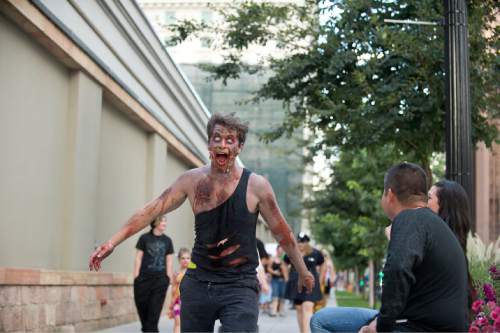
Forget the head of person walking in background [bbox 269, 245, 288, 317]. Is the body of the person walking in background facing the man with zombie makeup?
yes

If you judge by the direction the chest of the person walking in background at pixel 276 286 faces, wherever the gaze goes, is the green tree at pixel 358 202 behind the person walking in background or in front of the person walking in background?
behind

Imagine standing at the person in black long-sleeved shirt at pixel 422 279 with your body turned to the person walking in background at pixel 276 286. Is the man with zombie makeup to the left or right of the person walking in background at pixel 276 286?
left

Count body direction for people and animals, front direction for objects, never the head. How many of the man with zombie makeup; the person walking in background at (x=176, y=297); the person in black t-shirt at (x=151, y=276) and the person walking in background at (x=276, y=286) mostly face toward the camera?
4

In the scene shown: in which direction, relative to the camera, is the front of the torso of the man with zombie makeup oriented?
toward the camera

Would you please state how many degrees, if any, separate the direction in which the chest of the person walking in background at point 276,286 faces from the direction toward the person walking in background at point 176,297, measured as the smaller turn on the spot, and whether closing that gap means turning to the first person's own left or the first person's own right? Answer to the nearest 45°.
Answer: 0° — they already face them

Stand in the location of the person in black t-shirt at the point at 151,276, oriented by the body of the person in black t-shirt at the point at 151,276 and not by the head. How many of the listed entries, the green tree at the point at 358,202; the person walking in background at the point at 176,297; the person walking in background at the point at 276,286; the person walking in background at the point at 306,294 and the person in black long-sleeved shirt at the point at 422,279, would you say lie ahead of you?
1

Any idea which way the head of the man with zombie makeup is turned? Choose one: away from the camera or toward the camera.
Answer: toward the camera

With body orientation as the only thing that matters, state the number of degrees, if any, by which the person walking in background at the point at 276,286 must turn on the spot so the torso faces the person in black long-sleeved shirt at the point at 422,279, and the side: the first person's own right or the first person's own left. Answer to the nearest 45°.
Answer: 0° — they already face them

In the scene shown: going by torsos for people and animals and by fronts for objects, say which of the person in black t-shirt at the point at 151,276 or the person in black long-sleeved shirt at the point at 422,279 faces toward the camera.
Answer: the person in black t-shirt at the point at 151,276

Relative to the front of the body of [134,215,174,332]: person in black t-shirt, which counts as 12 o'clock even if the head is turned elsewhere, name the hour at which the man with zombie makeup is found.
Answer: The man with zombie makeup is roughly at 12 o'clock from the person in black t-shirt.

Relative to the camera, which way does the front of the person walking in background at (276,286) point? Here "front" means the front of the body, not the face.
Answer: toward the camera

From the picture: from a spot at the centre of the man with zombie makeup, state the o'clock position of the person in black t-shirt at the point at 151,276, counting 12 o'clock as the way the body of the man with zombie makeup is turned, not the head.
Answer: The person in black t-shirt is roughly at 6 o'clock from the man with zombie makeup.

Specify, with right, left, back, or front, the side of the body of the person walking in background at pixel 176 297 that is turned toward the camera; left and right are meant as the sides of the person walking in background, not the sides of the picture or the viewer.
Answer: front

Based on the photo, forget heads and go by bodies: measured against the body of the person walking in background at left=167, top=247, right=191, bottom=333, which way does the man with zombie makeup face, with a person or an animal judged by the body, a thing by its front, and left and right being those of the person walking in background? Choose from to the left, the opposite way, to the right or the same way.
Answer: the same way

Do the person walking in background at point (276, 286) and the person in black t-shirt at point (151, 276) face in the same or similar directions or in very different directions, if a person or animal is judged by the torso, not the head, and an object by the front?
same or similar directions

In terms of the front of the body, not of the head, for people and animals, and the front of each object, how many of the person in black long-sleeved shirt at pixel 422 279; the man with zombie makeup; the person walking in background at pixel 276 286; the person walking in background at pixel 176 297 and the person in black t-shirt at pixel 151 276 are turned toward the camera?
4

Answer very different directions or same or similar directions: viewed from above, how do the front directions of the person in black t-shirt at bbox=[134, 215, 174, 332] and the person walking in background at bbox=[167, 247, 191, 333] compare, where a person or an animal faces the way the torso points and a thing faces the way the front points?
same or similar directions

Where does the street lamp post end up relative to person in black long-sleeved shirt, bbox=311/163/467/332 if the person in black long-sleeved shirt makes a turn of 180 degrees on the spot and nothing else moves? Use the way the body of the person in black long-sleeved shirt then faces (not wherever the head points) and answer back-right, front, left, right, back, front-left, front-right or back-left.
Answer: back-left
